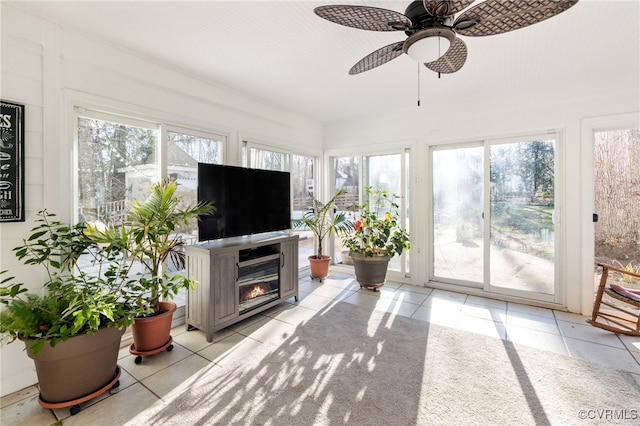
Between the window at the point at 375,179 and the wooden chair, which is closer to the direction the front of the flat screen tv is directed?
the wooden chair

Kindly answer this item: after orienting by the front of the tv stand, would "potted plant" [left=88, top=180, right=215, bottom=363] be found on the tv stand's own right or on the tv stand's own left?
on the tv stand's own right

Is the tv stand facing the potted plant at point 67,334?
no

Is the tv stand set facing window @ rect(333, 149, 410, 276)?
no

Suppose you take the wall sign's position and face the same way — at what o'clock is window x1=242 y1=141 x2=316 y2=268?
The window is roughly at 10 o'clock from the wall sign.

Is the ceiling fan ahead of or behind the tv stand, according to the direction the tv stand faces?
ahead

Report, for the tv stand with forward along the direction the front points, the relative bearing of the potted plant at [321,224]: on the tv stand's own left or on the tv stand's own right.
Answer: on the tv stand's own left

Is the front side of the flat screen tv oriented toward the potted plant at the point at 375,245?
no

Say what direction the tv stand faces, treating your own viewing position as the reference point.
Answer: facing the viewer and to the right of the viewer

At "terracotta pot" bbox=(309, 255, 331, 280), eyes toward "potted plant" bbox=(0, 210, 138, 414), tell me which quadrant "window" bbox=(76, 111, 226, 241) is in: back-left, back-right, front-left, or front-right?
front-right

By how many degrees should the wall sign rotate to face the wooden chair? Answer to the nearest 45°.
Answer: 0° — it already faces it

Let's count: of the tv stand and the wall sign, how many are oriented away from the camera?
0

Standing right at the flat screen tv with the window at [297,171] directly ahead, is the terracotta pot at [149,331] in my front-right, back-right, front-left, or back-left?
back-left

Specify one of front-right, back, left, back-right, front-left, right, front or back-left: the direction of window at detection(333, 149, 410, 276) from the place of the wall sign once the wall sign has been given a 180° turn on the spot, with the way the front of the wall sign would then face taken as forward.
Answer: back-right

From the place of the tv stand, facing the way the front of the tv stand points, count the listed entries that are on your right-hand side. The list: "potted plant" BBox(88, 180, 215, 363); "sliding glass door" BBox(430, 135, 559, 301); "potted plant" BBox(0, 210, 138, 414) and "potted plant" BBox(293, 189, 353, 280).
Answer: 2
